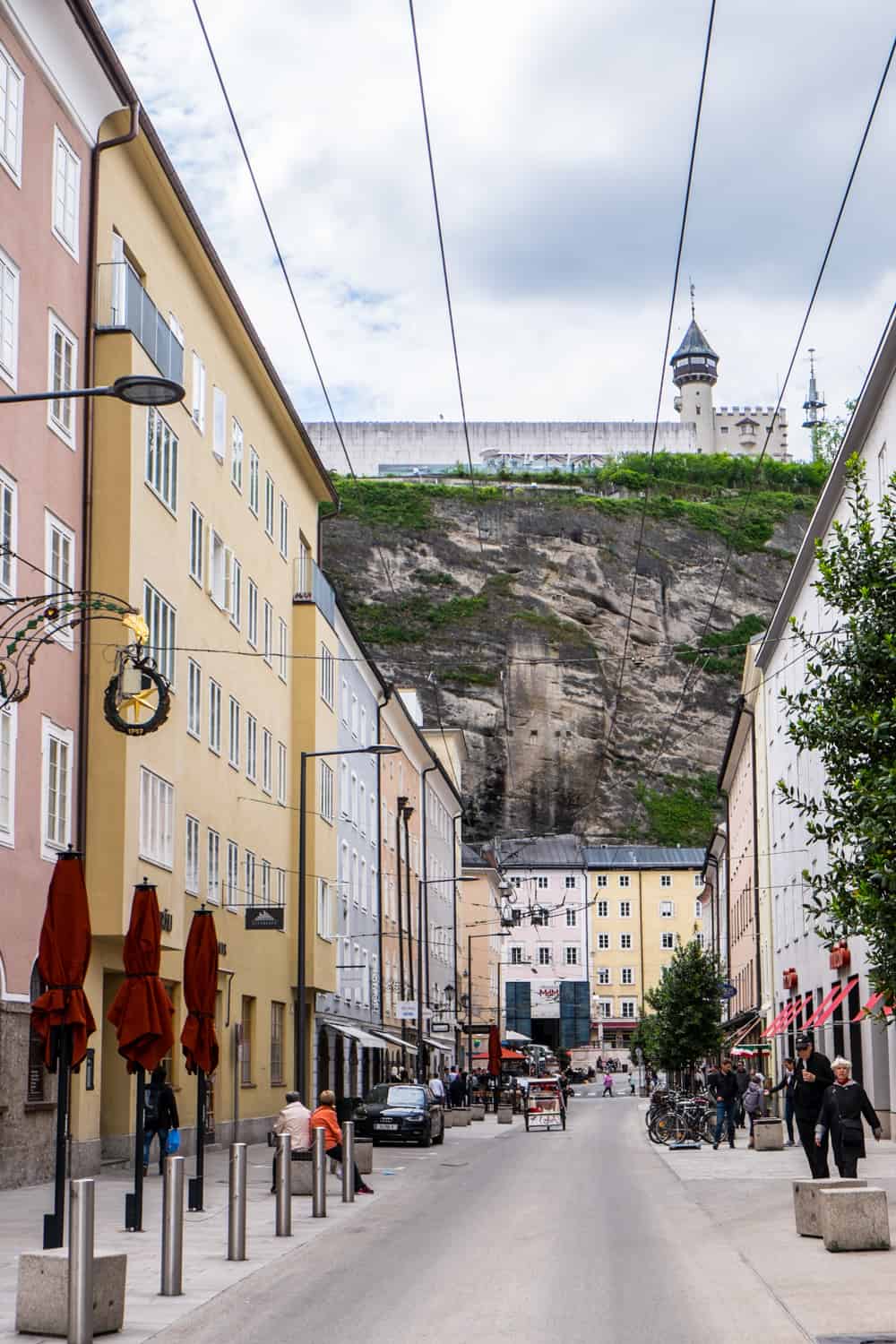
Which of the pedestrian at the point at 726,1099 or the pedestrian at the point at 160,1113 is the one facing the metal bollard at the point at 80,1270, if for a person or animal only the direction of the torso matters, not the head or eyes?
the pedestrian at the point at 726,1099

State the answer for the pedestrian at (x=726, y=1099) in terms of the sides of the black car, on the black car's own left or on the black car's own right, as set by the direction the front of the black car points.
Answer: on the black car's own left

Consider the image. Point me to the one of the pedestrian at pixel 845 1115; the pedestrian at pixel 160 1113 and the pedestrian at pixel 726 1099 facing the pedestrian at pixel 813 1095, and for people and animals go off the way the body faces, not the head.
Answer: the pedestrian at pixel 726 1099

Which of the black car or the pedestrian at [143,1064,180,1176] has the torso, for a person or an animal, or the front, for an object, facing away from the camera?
the pedestrian

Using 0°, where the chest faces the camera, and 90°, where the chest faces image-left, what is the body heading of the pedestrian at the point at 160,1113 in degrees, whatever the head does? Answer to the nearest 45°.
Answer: approximately 180°

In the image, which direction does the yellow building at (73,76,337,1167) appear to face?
to the viewer's right

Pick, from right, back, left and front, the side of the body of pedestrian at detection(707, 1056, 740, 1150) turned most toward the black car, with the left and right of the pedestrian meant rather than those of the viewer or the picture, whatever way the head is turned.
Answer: right
